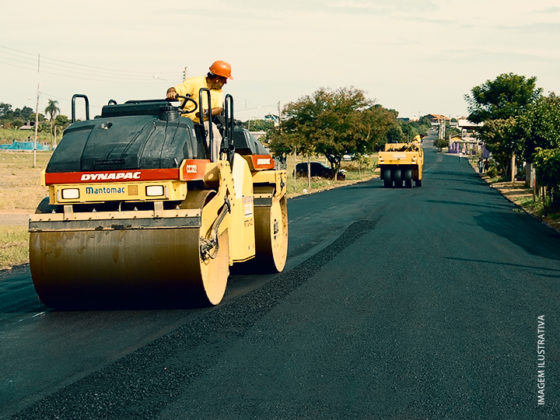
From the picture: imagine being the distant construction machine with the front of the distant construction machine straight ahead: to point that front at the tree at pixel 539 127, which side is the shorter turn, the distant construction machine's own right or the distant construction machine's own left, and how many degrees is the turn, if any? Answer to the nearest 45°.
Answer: approximately 45° to the distant construction machine's own left

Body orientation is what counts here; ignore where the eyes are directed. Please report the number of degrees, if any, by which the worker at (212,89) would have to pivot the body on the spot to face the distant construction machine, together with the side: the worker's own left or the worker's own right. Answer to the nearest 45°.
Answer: approximately 135° to the worker's own left

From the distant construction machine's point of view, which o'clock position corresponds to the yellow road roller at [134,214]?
The yellow road roller is roughly at 12 o'clock from the distant construction machine.

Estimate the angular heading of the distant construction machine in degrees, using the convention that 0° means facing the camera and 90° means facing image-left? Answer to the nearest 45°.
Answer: approximately 0°

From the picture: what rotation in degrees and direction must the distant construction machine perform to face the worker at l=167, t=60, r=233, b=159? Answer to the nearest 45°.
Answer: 0° — it already faces them

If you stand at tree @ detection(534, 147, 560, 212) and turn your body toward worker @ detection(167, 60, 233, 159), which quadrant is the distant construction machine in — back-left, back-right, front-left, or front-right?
back-right
